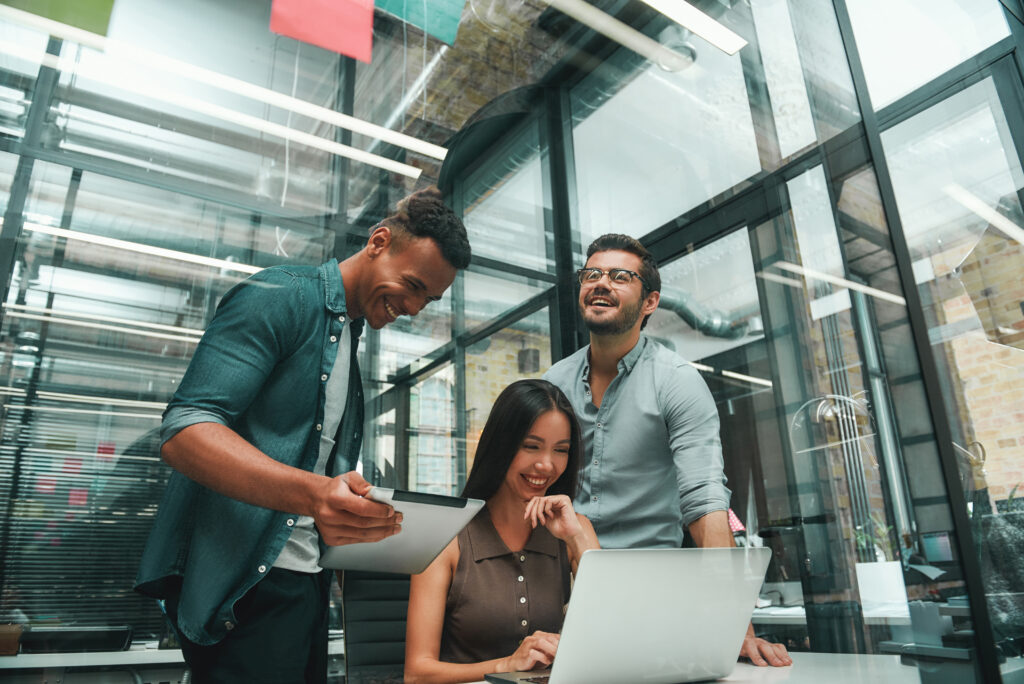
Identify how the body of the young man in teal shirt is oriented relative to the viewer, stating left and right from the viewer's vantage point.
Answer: facing the viewer and to the right of the viewer

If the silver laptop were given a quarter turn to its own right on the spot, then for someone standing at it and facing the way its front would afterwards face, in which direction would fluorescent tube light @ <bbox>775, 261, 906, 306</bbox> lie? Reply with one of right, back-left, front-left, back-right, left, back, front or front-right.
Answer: front

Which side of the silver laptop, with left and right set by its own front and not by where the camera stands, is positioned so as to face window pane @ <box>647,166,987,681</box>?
right

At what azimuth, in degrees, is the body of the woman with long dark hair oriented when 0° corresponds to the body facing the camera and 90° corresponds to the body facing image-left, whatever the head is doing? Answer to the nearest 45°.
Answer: approximately 315°

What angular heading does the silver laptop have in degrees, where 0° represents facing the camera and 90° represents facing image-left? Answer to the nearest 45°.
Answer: approximately 135°

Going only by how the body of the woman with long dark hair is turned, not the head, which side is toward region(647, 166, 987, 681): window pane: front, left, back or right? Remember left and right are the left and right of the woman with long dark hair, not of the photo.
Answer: left

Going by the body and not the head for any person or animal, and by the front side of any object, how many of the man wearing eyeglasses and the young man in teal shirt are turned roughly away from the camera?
0

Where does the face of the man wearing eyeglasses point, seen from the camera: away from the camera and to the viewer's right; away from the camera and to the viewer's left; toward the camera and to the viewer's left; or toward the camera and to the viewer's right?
toward the camera and to the viewer's left

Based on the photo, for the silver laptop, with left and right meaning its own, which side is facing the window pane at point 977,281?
right

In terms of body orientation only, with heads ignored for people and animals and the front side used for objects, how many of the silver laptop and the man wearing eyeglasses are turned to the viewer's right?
0
